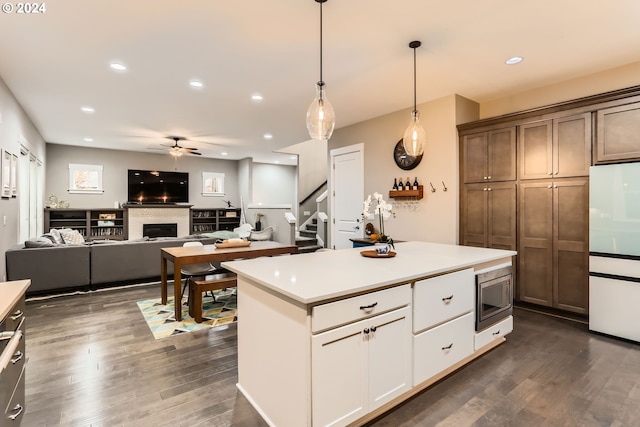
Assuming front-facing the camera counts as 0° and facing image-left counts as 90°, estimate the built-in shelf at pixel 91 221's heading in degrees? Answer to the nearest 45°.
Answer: approximately 0°

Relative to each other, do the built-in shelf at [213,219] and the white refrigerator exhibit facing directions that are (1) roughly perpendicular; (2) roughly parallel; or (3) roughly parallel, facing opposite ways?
roughly perpendicular

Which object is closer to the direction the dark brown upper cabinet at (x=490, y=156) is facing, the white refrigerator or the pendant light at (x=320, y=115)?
the pendant light

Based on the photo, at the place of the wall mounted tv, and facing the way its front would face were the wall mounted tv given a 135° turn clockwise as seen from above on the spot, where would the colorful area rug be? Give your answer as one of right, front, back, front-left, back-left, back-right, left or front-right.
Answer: back-left

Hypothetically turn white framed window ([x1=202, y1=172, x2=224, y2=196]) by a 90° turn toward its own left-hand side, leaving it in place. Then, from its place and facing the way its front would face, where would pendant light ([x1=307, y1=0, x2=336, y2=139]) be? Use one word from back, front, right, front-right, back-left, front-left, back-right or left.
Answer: right

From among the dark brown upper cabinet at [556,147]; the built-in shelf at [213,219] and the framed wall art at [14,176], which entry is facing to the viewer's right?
the framed wall art

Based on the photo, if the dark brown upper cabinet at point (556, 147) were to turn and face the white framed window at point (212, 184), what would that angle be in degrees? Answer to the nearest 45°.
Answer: approximately 45° to its right

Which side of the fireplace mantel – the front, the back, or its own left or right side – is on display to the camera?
front

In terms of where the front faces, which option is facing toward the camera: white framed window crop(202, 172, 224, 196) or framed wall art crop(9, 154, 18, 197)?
white framed window crop(202, 172, 224, 196)

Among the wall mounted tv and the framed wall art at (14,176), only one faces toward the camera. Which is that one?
the wall mounted tv

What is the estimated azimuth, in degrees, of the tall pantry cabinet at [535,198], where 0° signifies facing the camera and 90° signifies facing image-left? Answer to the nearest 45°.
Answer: approximately 45°

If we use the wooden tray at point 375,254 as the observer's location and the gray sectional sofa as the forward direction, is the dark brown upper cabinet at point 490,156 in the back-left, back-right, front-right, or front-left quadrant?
back-right

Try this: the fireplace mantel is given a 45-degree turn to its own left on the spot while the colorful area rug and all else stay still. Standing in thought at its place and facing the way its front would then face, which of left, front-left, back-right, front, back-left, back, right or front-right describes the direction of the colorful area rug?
front-right

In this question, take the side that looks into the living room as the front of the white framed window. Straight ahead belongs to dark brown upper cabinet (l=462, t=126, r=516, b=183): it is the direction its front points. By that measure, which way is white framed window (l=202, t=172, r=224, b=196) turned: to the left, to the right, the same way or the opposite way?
to the left

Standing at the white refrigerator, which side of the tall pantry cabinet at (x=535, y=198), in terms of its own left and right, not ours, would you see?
left

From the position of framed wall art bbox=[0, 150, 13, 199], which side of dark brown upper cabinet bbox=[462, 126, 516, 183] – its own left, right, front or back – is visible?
front

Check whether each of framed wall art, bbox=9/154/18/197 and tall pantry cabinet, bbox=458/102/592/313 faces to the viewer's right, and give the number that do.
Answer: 1

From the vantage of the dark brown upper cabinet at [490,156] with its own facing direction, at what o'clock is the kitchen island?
The kitchen island is roughly at 11 o'clock from the dark brown upper cabinet.

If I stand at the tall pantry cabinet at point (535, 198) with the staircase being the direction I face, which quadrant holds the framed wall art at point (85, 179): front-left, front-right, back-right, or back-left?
front-left
